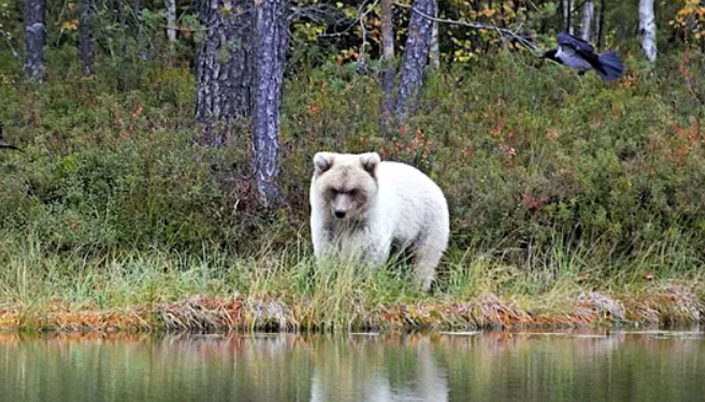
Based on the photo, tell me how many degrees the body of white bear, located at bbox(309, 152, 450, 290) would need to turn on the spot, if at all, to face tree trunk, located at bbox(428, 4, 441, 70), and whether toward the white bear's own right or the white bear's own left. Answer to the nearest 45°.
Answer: approximately 135° to the white bear's own right

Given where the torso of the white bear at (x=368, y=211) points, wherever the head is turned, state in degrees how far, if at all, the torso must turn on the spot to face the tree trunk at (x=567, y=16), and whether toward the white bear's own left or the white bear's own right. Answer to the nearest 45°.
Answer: approximately 135° to the white bear's own right

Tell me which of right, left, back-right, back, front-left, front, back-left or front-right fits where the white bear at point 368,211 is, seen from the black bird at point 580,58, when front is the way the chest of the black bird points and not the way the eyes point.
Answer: front-left

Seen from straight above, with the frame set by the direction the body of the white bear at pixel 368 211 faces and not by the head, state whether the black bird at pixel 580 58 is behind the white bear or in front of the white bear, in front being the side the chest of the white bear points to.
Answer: behind

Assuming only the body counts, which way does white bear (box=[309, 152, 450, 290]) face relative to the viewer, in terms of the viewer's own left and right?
facing the viewer and to the left of the viewer

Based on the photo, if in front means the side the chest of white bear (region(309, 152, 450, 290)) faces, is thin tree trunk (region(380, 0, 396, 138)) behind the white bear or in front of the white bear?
behind

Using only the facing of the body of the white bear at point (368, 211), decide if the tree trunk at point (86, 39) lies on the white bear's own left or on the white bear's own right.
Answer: on the white bear's own right

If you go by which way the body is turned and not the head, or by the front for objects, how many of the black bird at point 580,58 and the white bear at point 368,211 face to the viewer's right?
0

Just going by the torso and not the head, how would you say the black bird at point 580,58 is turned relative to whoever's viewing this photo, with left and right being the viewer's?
facing to the left of the viewer

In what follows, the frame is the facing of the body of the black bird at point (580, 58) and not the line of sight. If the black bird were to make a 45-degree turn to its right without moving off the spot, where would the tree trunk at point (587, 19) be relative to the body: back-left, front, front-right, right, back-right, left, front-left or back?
front-right
